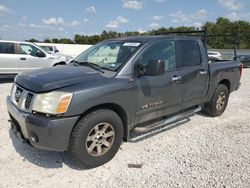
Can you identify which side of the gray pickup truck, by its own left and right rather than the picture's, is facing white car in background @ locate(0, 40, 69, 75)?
right

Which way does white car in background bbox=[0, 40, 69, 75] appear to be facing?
to the viewer's right

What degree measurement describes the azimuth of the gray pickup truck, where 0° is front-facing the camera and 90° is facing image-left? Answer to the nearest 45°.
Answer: approximately 45°

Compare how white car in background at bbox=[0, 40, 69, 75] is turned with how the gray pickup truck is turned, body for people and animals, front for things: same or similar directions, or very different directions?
very different directions

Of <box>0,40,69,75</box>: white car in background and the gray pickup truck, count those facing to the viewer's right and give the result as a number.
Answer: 1

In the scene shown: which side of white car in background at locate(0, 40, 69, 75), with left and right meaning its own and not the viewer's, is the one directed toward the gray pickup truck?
right
